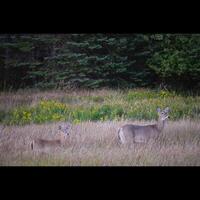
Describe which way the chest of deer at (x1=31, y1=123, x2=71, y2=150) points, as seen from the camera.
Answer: to the viewer's right
